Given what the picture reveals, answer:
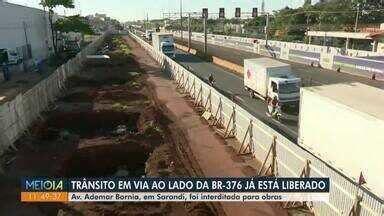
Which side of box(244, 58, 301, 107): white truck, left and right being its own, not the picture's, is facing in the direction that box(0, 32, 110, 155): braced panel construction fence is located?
right

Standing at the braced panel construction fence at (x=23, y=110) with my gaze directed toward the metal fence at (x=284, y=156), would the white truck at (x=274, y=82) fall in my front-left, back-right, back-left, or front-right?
front-left

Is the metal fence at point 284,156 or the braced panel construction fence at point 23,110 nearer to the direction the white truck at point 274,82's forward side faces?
the metal fence

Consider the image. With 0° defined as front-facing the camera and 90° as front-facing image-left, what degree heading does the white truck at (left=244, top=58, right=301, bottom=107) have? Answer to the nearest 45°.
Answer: approximately 315°
